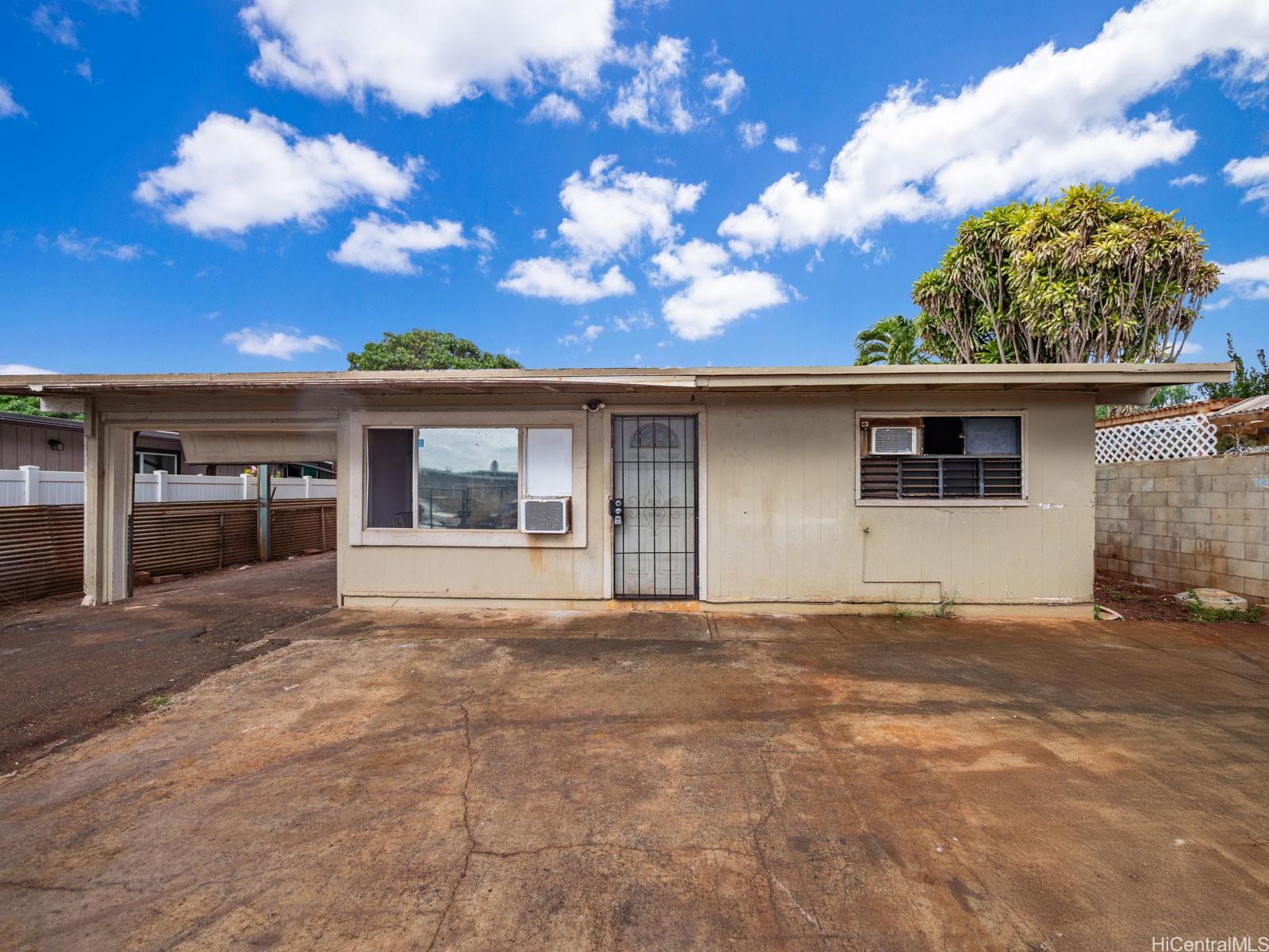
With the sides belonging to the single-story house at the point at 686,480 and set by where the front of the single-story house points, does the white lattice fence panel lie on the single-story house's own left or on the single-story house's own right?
on the single-story house's own left

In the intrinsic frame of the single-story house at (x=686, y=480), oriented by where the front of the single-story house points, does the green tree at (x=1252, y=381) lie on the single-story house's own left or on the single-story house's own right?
on the single-story house's own left

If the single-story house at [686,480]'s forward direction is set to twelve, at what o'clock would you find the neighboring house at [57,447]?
The neighboring house is roughly at 4 o'clock from the single-story house.

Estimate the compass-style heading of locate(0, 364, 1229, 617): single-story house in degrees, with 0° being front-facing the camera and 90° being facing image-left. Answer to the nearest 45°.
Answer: approximately 0°

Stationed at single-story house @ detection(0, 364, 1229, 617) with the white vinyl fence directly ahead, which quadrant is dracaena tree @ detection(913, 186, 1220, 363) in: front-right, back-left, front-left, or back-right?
back-right

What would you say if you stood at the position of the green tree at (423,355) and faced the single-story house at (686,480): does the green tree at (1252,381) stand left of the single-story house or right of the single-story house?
left

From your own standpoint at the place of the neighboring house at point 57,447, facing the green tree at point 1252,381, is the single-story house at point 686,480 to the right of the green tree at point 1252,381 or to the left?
right
